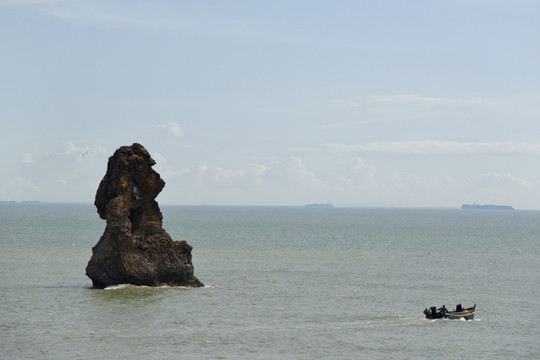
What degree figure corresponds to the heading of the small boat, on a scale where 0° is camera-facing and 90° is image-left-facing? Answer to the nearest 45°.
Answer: approximately 270°
